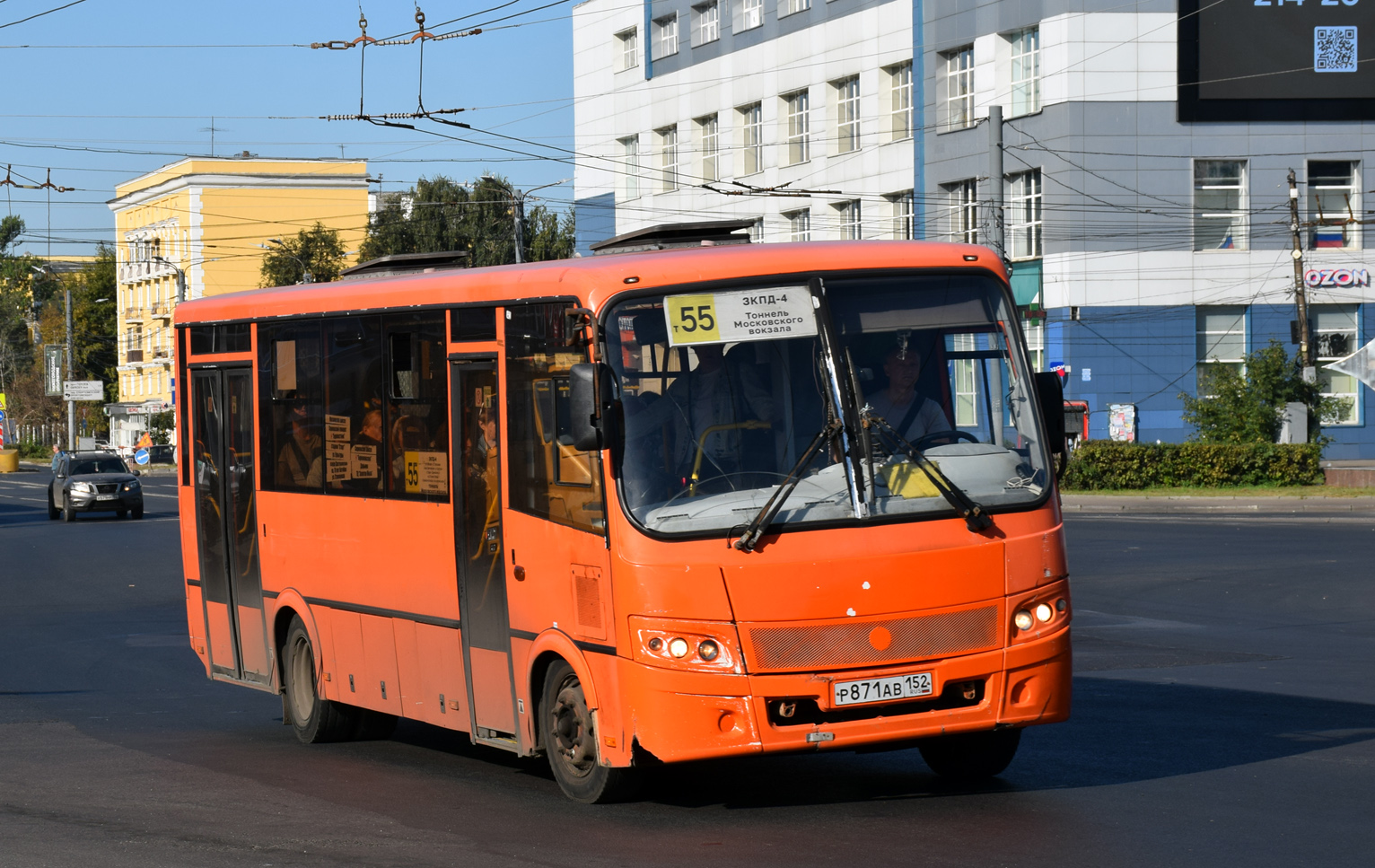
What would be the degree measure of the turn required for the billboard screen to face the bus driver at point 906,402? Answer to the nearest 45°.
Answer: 0° — it already faces them

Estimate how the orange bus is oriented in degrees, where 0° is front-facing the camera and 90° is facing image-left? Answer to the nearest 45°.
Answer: approximately 315°

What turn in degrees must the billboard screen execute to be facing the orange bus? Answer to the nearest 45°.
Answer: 0° — it already faces it

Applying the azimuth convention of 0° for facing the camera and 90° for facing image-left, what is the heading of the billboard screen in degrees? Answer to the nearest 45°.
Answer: approximately 0°
